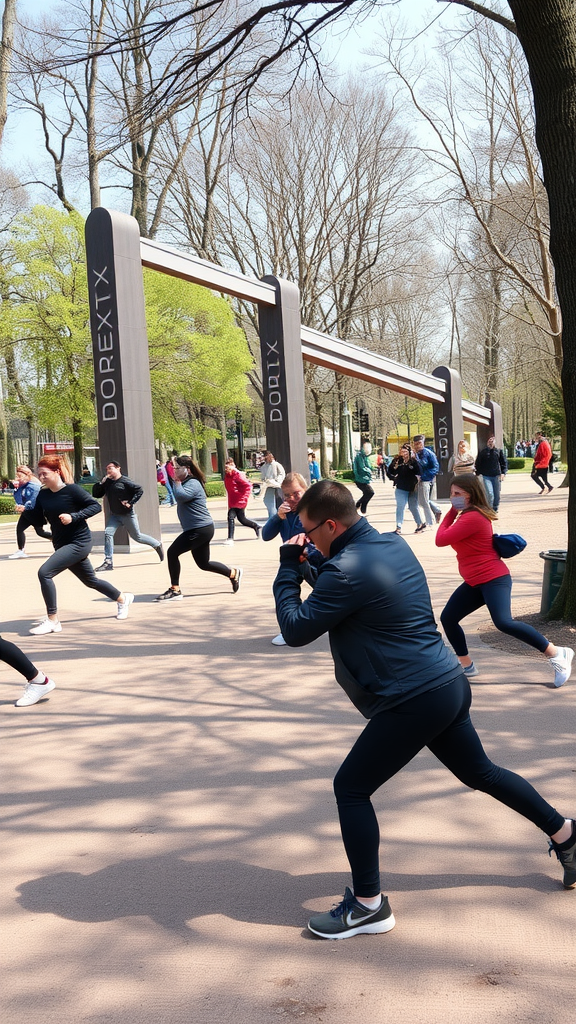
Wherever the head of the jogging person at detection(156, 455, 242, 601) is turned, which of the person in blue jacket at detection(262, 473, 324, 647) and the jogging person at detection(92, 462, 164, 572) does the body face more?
the jogging person

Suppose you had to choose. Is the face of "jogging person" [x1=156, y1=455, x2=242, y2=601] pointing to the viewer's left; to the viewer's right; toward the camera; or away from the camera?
to the viewer's left

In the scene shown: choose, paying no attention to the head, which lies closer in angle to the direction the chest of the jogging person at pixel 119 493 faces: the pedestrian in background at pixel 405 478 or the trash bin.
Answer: the trash bin

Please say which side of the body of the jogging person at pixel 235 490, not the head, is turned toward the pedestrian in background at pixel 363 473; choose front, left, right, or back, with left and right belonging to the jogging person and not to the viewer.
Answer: back

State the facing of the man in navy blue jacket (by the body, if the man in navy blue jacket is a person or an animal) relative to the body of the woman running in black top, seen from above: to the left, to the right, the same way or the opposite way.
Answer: to the right

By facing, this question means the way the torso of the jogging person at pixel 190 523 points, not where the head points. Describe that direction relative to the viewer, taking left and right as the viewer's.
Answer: facing to the left of the viewer

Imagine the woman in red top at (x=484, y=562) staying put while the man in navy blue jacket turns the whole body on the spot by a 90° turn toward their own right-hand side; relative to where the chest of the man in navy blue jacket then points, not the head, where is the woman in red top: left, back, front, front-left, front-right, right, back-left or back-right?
front

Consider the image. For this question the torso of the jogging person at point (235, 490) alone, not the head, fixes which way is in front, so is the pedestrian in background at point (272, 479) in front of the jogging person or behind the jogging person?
behind

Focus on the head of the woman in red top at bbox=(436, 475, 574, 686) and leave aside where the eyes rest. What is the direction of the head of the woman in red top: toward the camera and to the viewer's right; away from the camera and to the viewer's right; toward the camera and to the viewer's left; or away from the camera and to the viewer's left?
toward the camera and to the viewer's left

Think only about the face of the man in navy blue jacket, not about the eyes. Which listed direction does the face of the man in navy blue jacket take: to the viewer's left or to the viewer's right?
to the viewer's left

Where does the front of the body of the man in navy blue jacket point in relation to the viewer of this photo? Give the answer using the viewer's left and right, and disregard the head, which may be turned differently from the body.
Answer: facing to the left of the viewer

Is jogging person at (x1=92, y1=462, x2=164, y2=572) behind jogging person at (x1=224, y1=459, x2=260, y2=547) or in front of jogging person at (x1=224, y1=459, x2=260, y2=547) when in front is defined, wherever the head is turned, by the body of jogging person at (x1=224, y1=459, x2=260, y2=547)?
in front
